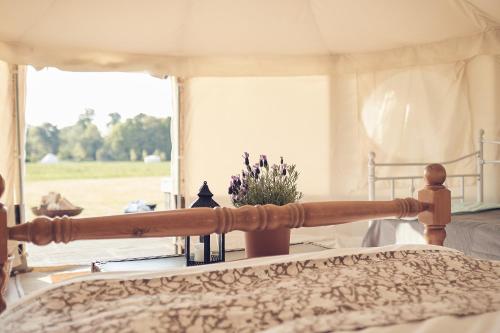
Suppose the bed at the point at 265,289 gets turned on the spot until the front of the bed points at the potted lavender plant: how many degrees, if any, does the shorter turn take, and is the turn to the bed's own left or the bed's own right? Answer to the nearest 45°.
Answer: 0° — it already faces it

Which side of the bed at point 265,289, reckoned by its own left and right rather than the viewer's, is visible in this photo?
back
